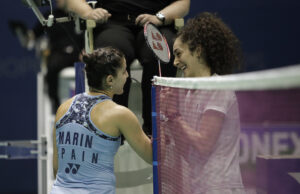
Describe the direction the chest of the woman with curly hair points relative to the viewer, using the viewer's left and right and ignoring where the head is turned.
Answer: facing to the left of the viewer

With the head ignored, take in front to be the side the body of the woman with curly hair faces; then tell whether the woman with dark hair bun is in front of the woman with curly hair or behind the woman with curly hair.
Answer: in front

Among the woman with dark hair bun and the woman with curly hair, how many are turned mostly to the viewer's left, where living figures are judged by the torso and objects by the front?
1

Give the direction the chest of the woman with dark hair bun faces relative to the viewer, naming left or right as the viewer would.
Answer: facing away from the viewer and to the right of the viewer

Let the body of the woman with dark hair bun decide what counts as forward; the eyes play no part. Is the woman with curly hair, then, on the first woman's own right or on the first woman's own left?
on the first woman's own right
